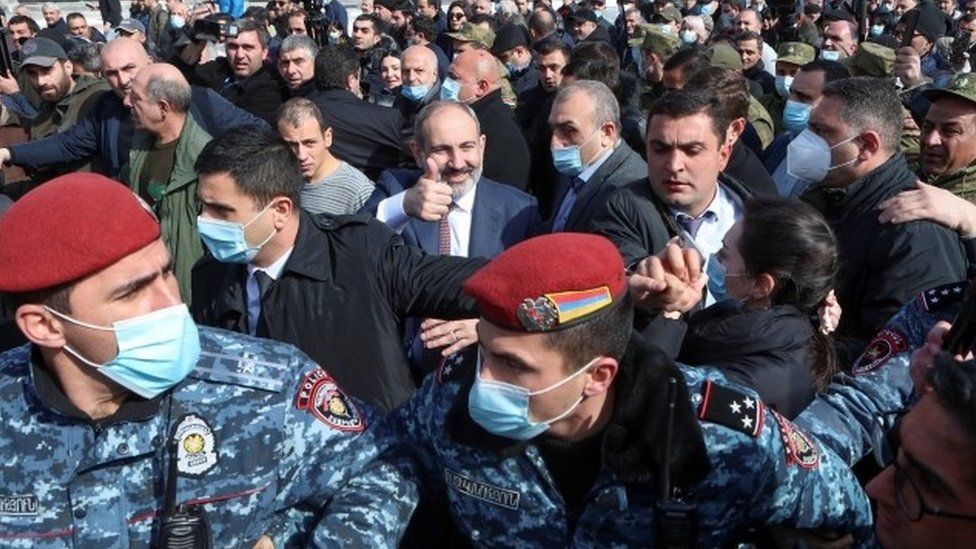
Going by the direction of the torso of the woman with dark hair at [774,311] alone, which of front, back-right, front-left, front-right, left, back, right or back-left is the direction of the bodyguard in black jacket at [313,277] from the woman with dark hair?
front-left

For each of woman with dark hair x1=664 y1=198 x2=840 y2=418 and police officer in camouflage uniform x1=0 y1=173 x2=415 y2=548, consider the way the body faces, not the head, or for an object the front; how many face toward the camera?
1

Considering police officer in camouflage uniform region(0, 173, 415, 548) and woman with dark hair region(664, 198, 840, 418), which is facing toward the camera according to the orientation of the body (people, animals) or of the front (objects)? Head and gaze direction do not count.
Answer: the police officer in camouflage uniform

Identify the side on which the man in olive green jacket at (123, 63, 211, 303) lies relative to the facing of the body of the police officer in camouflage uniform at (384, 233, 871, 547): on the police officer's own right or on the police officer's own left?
on the police officer's own right

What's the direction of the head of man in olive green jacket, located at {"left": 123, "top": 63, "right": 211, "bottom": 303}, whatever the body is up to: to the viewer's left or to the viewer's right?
to the viewer's left

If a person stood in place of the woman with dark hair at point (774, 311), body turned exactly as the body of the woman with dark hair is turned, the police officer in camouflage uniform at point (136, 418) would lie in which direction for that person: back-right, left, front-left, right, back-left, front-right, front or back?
left

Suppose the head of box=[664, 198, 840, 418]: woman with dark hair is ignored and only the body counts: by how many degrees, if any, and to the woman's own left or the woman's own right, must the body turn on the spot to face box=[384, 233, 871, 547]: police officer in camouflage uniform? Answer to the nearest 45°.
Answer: approximately 135° to the woman's own left

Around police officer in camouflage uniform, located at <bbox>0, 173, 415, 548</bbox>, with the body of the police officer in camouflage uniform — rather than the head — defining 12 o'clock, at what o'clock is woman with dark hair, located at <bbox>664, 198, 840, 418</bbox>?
The woman with dark hair is roughly at 9 o'clock from the police officer in camouflage uniform.

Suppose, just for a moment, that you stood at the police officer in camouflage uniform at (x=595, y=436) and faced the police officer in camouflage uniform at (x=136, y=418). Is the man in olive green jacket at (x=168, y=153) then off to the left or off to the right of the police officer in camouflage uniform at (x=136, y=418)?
right

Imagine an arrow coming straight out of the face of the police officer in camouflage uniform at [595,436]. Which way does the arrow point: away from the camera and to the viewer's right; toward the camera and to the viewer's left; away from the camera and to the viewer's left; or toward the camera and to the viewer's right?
toward the camera and to the viewer's left

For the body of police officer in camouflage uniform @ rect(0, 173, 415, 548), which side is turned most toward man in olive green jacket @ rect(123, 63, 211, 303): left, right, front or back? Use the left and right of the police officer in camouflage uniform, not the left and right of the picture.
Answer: back

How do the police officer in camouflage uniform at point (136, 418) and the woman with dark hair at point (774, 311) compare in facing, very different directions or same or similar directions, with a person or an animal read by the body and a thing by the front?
very different directions

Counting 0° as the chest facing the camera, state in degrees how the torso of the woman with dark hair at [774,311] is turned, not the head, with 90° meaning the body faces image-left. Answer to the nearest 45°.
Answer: approximately 135°

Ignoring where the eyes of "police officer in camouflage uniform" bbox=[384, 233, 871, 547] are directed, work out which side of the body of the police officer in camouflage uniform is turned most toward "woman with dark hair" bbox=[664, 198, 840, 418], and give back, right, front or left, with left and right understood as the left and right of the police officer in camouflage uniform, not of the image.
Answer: back

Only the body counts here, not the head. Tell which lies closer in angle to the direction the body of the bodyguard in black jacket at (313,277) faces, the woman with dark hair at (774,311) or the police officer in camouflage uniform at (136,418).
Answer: the police officer in camouflage uniform

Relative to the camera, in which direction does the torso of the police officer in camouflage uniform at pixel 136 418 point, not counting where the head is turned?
toward the camera

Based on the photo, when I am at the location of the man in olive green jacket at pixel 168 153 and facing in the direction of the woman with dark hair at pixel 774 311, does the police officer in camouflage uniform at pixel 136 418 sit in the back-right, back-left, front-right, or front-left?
front-right
